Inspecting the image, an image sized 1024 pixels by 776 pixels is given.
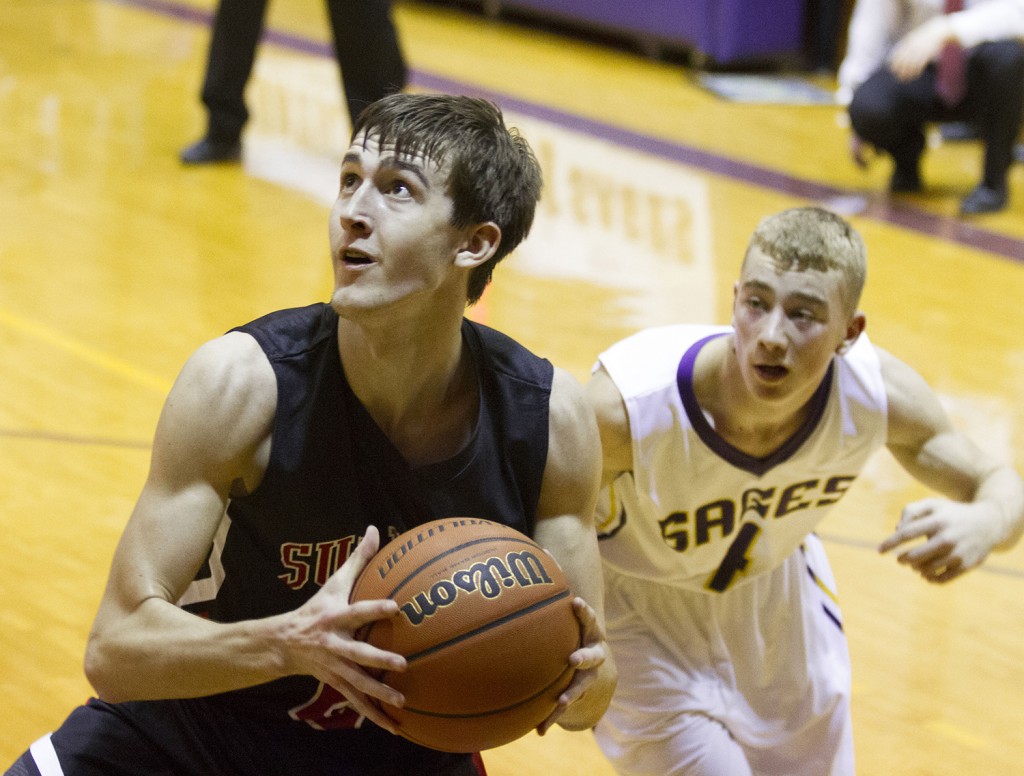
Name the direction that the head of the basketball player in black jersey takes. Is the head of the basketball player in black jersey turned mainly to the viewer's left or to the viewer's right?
to the viewer's left

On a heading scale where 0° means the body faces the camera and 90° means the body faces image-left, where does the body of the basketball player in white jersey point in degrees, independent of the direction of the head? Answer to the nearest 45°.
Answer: approximately 0°

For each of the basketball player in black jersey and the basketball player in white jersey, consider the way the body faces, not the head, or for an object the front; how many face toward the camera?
2

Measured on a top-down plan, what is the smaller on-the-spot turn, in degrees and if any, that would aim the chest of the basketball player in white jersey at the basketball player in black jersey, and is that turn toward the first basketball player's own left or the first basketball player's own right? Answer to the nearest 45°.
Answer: approximately 45° to the first basketball player's own right

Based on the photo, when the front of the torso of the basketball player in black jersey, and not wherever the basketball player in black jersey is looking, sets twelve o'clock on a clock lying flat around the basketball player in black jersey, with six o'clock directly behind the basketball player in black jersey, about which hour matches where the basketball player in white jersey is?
The basketball player in white jersey is roughly at 8 o'clock from the basketball player in black jersey.
